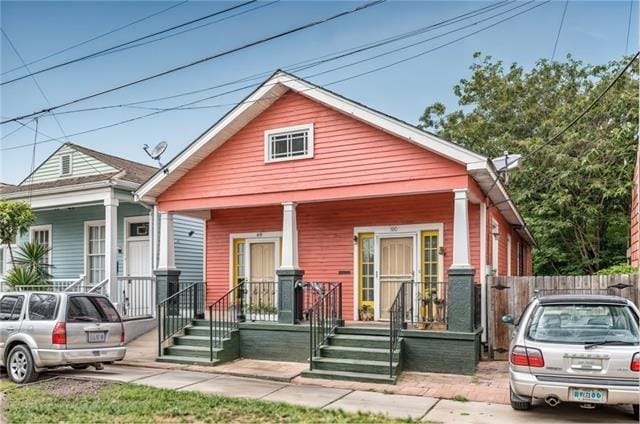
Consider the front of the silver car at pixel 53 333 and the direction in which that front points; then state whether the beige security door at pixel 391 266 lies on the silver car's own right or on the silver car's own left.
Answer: on the silver car's own right

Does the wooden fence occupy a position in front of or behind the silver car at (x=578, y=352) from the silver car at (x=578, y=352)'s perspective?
in front

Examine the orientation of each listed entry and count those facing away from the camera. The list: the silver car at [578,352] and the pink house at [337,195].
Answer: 1

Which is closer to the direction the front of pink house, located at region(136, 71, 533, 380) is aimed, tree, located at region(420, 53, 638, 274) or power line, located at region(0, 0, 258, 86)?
the power line

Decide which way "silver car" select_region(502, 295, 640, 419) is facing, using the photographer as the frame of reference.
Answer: facing away from the viewer

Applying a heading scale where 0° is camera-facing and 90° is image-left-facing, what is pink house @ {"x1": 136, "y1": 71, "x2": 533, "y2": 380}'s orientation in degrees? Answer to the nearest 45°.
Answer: approximately 45°

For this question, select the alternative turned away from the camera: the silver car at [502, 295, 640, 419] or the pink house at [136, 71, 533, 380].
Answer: the silver car

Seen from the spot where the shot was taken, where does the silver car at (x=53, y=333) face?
facing away from the viewer and to the left of the viewer
